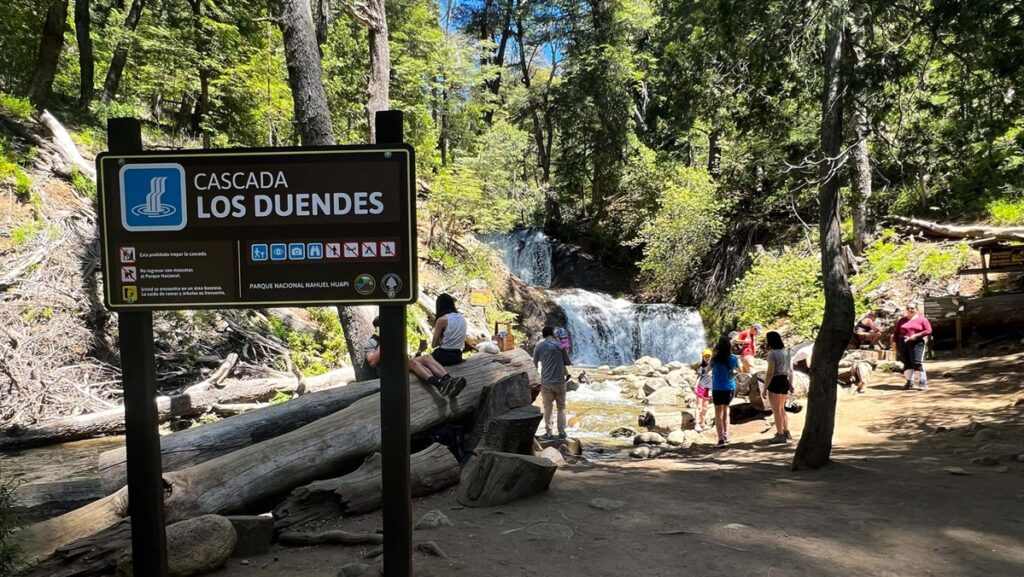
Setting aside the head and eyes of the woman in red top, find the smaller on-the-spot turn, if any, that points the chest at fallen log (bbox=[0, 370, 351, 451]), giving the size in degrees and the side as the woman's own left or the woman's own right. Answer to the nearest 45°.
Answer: approximately 45° to the woman's own right

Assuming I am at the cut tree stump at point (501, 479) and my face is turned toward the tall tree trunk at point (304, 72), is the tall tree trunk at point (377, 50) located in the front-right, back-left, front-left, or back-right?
front-right

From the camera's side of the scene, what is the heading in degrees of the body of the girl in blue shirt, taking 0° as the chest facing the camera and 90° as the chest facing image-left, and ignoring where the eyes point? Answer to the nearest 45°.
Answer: approximately 180°

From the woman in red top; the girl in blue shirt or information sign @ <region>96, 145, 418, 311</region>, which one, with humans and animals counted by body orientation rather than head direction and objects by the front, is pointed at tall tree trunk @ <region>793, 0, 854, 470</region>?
the woman in red top

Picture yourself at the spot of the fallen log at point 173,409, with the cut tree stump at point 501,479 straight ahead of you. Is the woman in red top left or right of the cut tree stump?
left

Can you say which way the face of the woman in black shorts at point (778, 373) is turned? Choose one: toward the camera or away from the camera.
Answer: away from the camera

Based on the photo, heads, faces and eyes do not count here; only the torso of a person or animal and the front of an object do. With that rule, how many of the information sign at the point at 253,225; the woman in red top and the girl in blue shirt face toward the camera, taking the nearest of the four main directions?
2

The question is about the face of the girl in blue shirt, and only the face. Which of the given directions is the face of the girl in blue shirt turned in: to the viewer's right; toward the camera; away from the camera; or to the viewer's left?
away from the camera

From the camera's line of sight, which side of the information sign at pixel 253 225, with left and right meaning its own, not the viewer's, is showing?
front

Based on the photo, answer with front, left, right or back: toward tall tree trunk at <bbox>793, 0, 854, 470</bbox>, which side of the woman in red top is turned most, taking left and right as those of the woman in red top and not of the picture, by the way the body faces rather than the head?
front

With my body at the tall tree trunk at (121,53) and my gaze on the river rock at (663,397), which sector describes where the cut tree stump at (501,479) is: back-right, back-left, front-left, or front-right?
front-right

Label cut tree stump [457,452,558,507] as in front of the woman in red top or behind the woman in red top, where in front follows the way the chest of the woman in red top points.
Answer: in front

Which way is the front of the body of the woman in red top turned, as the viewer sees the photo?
toward the camera

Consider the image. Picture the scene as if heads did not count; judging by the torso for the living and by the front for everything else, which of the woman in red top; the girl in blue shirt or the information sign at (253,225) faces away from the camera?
the girl in blue shirt
